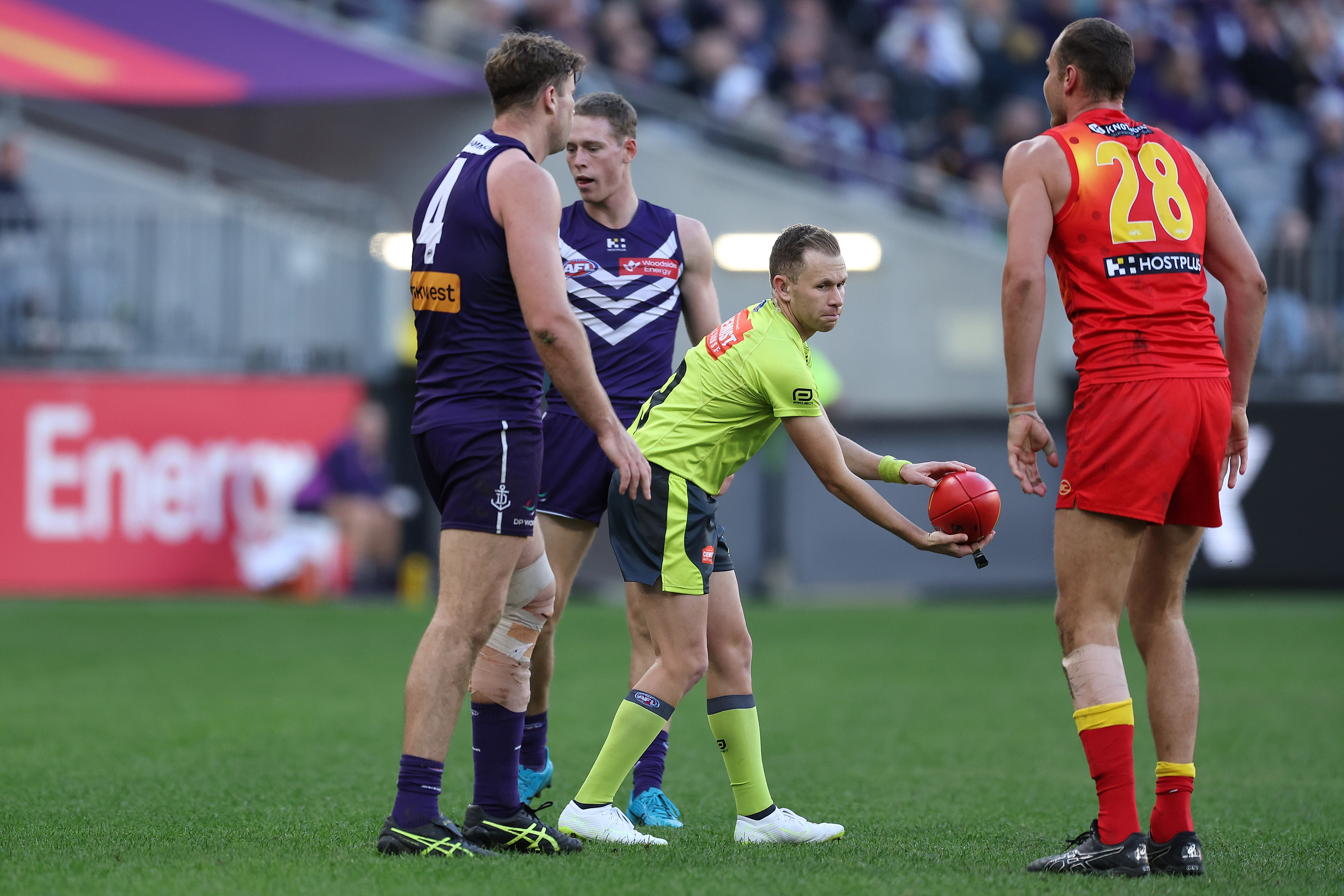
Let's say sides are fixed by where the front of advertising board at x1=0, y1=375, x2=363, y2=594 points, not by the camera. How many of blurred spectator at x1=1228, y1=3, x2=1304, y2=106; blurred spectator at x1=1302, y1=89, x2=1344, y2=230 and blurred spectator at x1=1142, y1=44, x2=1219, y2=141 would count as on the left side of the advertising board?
3

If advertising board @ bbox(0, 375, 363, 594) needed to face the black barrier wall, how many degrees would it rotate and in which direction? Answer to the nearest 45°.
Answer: approximately 90° to its left

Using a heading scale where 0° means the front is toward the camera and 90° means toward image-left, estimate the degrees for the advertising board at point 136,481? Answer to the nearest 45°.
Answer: approximately 0°

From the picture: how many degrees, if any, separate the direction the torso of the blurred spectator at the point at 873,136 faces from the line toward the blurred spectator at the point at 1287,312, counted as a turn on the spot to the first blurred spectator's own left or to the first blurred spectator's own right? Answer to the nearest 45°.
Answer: approximately 45° to the first blurred spectator's own left

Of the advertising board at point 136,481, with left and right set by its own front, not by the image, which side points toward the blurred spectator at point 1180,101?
left

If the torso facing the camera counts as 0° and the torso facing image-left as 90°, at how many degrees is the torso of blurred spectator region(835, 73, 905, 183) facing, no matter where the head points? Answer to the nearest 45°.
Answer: approximately 0°

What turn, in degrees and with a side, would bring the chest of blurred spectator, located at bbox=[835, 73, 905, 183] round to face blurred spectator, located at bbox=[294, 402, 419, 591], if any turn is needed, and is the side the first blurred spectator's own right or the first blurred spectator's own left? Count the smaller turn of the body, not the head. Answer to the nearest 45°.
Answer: approximately 45° to the first blurred spectator's own right
